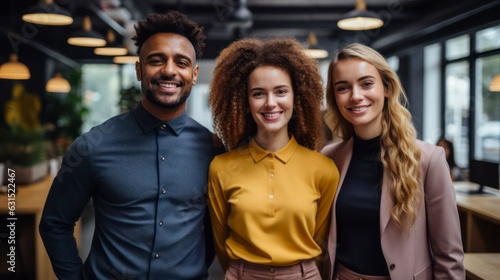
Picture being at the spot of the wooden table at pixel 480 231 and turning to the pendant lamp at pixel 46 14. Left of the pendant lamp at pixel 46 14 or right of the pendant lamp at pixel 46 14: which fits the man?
left

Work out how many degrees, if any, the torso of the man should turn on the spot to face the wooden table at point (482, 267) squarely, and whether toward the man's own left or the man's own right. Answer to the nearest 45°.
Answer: approximately 90° to the man's own left

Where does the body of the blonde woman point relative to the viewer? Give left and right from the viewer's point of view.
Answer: facing the viewer and to the left of the viewer

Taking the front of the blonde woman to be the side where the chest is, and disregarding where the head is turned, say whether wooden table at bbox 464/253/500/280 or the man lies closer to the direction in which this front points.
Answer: the man

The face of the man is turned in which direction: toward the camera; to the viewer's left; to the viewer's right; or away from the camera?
toward the camera

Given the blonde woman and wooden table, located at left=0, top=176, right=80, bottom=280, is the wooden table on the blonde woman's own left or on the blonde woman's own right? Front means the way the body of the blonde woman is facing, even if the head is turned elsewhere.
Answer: on the blonde woman's own right

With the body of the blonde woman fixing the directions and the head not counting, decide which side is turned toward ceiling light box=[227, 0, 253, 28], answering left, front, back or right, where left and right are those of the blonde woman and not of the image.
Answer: right

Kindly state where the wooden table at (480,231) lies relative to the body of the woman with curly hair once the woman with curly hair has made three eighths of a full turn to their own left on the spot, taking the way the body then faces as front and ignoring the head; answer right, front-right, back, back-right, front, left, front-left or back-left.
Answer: front

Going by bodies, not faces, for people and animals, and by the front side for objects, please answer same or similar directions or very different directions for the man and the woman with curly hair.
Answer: same or similar directions

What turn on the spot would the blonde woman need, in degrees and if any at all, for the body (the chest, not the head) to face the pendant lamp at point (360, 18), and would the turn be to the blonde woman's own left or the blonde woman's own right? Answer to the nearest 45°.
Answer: approximately 135° to the blonde woman's own right

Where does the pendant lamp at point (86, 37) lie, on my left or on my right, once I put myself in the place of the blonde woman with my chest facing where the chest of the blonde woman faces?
on my right

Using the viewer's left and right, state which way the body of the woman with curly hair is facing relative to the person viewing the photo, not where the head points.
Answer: facing the viewer

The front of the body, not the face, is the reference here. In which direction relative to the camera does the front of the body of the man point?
toward the camera

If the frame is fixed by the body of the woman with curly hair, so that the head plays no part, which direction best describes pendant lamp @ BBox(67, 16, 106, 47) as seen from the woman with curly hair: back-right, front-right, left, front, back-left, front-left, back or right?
back-right

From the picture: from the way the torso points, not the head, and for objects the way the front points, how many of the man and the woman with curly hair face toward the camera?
2
